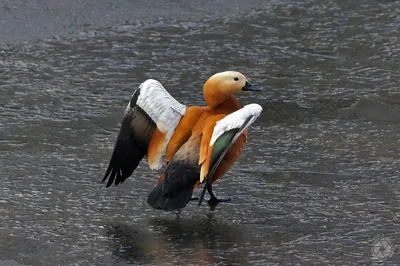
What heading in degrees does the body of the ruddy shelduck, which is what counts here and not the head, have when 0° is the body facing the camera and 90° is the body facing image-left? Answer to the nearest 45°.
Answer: approximately 225°
